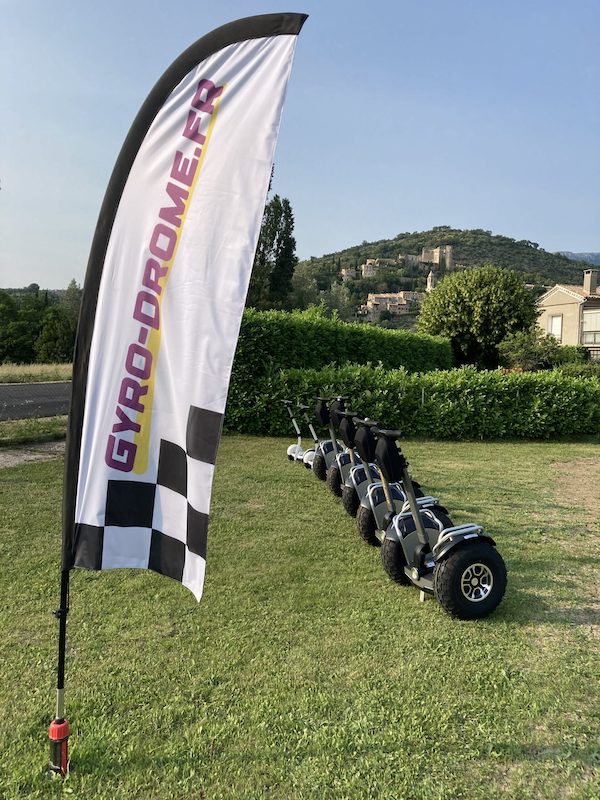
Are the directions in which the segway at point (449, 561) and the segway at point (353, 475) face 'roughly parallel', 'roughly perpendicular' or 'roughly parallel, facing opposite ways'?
roughly parallel

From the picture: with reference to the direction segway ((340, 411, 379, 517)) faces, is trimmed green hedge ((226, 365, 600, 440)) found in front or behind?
behind

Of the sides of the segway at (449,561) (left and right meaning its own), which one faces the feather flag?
front

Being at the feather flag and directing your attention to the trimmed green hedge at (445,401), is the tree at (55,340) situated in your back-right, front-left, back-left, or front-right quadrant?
front-left

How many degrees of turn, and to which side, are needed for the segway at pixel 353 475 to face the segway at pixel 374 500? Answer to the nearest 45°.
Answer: approximately 45° to its left

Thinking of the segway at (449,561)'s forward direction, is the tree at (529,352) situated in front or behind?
behind

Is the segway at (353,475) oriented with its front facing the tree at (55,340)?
no

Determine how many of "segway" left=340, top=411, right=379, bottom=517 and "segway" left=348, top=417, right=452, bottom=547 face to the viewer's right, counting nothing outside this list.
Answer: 0

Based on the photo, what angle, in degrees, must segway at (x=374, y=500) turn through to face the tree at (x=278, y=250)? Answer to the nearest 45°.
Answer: approximately 135° to its right

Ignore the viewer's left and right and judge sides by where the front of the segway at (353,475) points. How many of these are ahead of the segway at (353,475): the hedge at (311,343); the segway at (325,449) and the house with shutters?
0

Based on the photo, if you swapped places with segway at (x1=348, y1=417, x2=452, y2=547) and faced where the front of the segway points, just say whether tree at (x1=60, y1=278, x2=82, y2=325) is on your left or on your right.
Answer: on your right

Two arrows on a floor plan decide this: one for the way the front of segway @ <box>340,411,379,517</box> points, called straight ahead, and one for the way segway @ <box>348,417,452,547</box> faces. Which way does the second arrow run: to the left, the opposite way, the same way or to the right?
the same way

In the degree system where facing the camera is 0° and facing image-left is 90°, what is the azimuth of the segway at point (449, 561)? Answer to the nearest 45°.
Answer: approximately 45°

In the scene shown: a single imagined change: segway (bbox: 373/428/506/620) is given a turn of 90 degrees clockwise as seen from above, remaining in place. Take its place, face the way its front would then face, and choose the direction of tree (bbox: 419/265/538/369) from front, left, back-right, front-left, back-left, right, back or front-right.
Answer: front-right

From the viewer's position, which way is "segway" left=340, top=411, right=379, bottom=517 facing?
facing the viewer and to the left of the viewer
